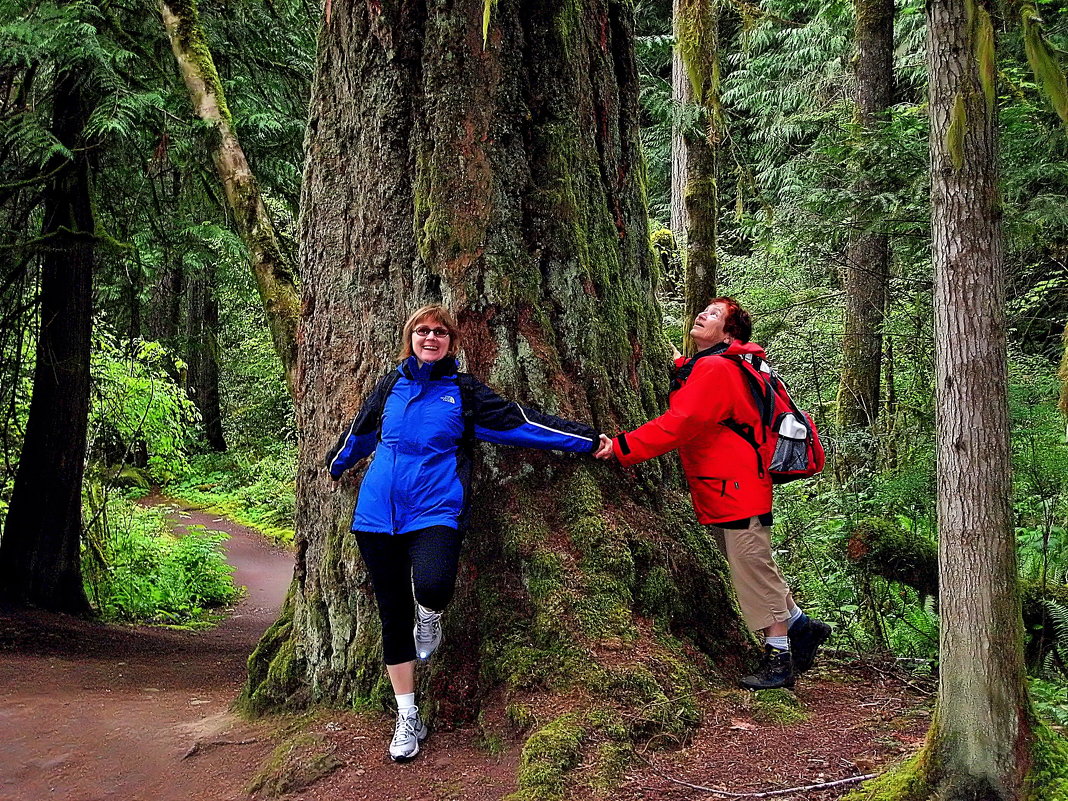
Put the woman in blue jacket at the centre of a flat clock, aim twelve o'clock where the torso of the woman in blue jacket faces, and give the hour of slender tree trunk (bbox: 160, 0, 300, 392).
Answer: The slender tree trunk is roughly at 5 o'clock from the woman in blue jacket.

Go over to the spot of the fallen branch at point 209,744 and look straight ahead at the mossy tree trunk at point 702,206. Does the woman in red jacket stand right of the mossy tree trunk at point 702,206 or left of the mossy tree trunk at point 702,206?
right

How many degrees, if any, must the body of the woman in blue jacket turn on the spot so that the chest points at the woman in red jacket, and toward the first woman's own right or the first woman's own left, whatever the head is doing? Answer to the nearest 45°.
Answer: approximately 90° to the first woman's own left

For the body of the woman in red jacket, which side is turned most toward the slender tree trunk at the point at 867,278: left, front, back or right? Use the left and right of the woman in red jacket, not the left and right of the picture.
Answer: right

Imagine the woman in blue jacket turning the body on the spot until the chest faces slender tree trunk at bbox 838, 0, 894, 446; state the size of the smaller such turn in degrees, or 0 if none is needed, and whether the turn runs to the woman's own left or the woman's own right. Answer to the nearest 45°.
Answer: approximately 135° to the woman's own left

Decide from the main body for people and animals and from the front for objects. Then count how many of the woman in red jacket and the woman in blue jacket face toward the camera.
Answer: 1

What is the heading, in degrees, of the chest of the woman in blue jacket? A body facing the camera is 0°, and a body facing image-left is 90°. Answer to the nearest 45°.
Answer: approximately 0°

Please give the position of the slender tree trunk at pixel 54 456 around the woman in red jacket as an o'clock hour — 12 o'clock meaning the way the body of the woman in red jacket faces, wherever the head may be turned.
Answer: The slender tree trunk is roughly at 1 o'clock from the woman in red jacket.

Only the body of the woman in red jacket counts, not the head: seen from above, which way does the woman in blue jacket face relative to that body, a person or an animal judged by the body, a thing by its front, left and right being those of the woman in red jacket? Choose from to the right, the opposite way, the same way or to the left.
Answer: to the left

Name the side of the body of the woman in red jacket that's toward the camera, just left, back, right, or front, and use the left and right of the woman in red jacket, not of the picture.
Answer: left

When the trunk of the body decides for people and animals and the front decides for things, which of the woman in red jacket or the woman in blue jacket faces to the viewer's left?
the woman in red jacket

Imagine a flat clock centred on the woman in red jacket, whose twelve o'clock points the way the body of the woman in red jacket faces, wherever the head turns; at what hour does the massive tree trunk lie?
The massive tree trunk is roughly at 12 o'clock from the woman in red jacket.

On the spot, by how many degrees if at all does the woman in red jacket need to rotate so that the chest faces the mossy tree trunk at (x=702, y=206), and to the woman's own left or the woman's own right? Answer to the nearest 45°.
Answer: approximately 90° to the woman's own right
